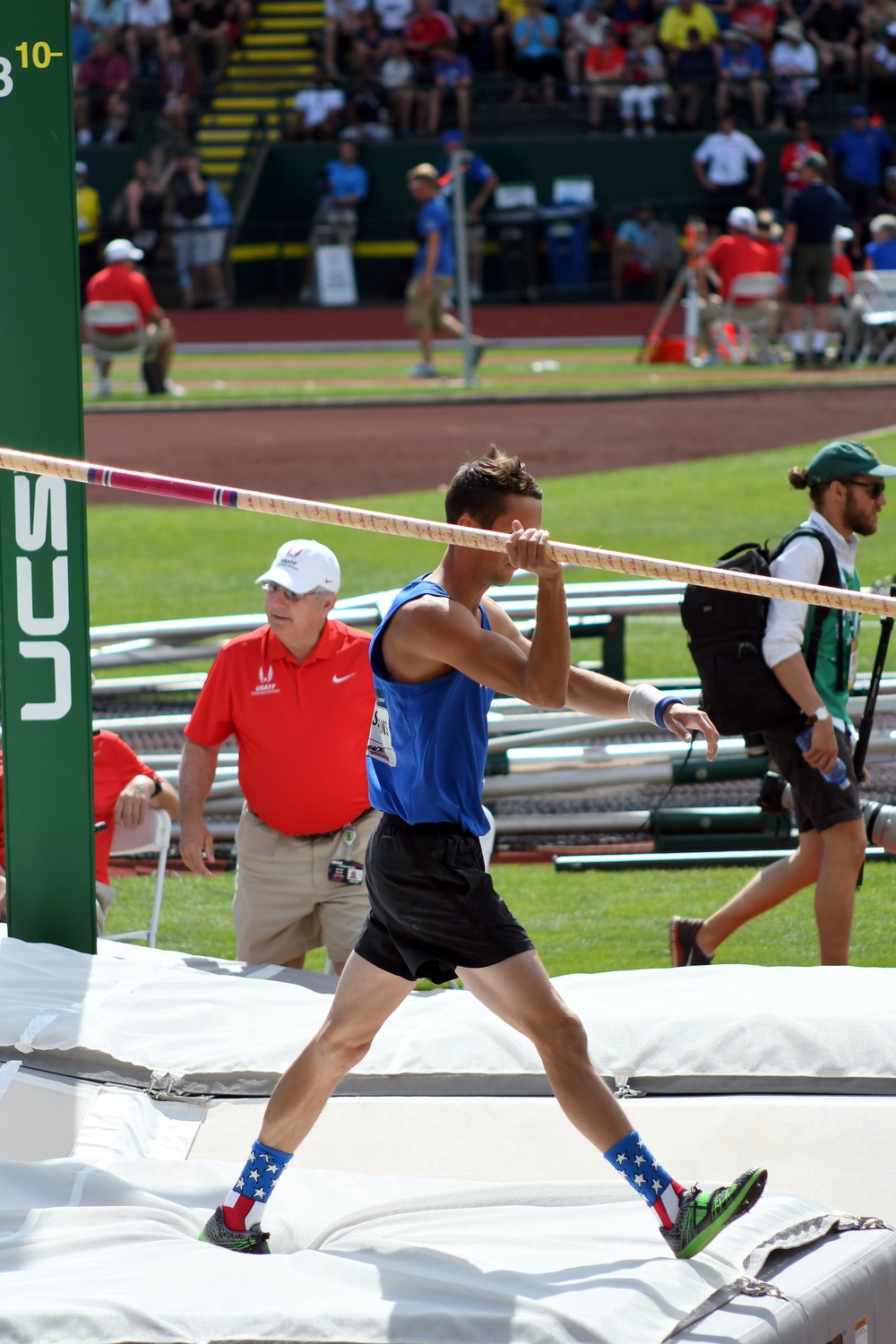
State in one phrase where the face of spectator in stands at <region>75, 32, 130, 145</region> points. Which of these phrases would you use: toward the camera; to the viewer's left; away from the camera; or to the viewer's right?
toward the camera

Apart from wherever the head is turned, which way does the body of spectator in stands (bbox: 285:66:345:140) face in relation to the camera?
toward the camera

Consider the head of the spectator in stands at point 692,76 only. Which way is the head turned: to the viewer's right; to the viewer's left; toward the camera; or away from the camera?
toward the camera

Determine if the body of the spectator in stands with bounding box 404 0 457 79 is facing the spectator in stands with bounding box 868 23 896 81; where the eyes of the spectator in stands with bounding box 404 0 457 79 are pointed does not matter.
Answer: no

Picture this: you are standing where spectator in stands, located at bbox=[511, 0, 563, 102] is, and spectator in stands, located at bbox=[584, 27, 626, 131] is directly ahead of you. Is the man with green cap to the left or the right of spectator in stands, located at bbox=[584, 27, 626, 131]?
right

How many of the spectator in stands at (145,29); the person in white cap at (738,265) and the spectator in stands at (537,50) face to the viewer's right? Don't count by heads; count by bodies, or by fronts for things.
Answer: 0

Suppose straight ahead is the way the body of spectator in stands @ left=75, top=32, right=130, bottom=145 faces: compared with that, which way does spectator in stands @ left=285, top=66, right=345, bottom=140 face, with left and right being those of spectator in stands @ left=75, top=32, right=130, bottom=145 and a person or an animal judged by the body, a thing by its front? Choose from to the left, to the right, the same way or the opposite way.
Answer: the same way

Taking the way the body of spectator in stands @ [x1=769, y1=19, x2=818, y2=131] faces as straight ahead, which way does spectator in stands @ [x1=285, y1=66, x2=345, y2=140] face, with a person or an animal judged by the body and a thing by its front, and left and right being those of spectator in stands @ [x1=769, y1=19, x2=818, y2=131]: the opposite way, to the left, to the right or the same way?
the same way

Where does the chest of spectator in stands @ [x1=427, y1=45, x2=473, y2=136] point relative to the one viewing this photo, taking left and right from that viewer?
facing the viewer

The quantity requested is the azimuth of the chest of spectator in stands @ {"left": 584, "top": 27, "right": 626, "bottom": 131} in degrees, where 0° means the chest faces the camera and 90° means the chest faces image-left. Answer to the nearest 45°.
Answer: approximately 0°

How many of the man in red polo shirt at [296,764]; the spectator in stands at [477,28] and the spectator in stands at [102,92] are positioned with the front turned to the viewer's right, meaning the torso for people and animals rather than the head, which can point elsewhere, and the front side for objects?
0

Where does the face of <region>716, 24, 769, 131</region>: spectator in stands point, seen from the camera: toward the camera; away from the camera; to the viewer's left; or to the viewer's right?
toward the camera

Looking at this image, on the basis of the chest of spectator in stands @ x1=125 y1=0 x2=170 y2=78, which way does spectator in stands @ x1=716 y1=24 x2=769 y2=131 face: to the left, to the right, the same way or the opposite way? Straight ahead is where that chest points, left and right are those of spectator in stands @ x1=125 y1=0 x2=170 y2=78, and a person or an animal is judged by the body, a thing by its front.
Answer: the same way
